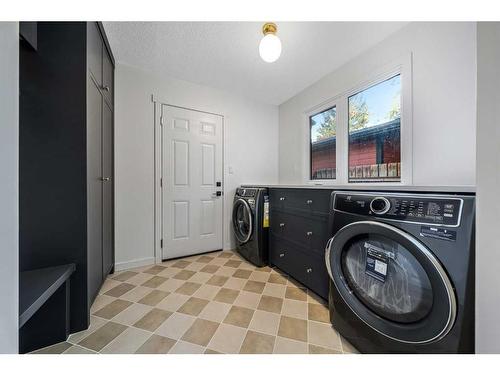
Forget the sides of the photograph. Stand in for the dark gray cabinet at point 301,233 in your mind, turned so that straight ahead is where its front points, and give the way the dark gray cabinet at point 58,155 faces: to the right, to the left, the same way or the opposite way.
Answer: the opposite way

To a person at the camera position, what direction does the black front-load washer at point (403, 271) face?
facing the viewer and to the left of the viewer

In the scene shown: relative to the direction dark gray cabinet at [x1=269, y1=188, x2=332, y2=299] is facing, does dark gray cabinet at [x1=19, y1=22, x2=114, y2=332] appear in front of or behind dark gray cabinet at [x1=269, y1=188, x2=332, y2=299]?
in front

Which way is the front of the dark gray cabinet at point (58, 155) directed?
to the viewer's right

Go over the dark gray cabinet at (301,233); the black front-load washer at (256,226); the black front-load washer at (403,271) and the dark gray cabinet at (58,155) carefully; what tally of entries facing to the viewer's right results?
1

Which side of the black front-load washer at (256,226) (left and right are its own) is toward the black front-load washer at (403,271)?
left

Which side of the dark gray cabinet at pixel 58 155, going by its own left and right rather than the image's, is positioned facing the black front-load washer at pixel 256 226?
front

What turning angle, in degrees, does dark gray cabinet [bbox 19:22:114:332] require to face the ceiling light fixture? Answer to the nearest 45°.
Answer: approximately 45° to its right

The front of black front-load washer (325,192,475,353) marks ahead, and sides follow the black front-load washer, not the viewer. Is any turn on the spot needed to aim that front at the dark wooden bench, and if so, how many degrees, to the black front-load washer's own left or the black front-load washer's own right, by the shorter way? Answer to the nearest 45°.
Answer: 0° — it already faces it

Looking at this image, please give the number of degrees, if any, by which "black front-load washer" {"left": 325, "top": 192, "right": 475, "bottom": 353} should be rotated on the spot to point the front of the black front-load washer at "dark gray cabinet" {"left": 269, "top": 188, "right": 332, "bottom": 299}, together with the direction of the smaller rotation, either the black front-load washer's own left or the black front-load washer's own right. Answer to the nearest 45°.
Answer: approximately 90° to the black front-load washer's own right
